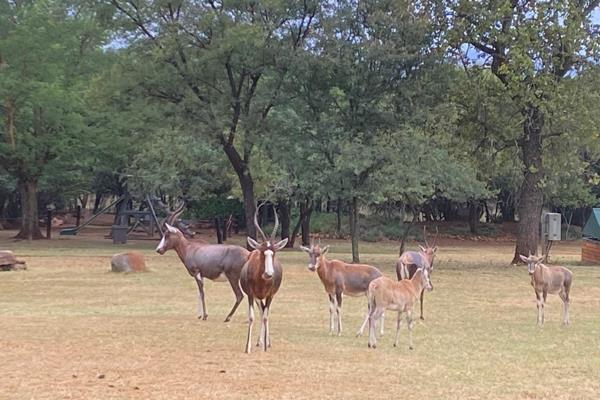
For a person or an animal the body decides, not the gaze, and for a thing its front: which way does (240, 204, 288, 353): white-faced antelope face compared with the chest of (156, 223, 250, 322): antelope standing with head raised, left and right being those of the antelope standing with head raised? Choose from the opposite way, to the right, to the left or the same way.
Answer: to the left

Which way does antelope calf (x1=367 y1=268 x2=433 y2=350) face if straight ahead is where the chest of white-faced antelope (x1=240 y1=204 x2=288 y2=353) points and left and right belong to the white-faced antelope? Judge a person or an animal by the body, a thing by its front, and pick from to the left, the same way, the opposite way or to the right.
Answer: to the left

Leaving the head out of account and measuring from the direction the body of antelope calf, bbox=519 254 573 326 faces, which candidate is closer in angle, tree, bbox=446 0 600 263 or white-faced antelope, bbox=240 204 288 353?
the white-faced antelope

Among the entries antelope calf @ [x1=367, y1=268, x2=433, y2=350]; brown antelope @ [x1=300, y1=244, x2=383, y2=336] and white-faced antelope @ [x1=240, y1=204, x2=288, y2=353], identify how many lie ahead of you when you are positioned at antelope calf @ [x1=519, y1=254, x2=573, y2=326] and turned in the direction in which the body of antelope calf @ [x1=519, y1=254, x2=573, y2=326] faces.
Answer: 3

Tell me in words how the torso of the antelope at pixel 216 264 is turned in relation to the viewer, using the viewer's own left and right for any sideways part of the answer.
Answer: facing to the left of the viewer

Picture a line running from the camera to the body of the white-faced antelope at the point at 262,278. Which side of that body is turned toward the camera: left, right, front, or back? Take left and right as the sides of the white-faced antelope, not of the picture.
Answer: front

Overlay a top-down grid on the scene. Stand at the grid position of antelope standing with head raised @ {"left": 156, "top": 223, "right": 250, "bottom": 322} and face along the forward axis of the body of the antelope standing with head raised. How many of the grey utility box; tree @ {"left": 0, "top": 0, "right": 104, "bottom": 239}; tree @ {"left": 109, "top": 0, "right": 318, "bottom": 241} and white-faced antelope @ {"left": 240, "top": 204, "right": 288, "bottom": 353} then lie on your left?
1

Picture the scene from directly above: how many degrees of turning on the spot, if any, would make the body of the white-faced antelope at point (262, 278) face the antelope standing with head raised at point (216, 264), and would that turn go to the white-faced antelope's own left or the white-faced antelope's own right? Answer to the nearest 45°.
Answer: approximately 180°

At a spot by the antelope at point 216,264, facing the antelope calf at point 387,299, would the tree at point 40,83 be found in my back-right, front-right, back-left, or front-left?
back-left

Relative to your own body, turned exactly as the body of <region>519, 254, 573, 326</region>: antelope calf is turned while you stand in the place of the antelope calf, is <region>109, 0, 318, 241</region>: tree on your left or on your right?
on your right

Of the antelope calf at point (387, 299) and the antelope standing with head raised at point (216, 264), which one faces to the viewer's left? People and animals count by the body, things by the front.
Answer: the antelope standing with head raised

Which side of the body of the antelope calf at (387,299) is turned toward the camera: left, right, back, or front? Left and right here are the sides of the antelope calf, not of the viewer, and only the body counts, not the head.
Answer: right

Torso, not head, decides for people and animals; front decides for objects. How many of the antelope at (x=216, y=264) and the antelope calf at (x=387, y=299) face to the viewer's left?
1

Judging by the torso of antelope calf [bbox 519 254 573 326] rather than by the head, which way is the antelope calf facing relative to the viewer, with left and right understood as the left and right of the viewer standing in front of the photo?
facing the viewer and to the left of the viewer

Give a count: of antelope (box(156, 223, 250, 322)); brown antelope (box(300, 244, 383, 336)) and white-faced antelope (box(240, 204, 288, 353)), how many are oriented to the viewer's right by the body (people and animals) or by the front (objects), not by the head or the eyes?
0

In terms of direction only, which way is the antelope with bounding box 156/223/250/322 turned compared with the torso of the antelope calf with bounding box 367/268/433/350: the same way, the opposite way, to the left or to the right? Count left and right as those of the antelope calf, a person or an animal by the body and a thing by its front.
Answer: the opposite way
